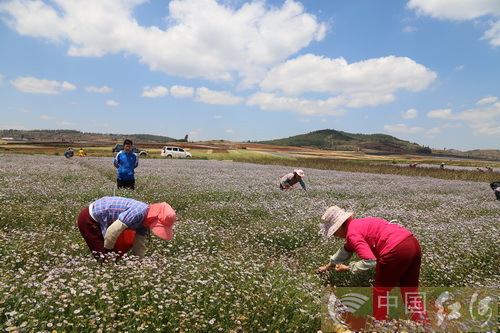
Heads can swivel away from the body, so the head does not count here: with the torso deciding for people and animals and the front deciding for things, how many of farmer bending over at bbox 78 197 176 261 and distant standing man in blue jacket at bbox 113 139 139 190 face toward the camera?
1

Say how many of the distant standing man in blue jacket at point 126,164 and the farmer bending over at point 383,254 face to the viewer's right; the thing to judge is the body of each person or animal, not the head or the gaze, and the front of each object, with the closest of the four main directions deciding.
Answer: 0

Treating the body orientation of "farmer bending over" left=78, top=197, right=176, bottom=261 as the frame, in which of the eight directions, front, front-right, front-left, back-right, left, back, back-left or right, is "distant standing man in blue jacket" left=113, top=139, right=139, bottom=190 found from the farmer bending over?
left

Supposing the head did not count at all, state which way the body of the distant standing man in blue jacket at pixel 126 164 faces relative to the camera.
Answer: toward the camera

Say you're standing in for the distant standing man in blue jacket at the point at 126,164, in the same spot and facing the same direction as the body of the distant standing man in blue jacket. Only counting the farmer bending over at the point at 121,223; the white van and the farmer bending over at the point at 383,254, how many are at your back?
1

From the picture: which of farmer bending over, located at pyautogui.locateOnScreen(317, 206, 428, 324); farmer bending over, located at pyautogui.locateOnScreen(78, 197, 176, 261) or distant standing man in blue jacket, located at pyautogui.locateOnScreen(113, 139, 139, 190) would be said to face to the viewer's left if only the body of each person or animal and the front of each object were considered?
farmer bending over, located at pyautogui.locateOnScreen(317, 206, 428, 324)

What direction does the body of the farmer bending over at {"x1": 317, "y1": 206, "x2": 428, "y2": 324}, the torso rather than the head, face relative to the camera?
to the viewer's left

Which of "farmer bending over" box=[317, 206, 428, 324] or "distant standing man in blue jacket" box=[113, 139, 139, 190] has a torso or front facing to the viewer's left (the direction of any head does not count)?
the farmer bending over

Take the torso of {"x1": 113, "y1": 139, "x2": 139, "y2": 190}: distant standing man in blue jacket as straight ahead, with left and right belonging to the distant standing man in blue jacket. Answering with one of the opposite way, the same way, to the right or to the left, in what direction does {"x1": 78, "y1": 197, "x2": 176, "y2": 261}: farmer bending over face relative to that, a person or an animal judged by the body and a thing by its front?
to the left

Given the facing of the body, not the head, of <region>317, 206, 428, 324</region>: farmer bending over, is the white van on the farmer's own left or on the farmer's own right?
on the farmer's own right

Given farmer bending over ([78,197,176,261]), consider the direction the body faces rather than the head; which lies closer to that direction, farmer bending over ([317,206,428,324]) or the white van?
the farmer bending over

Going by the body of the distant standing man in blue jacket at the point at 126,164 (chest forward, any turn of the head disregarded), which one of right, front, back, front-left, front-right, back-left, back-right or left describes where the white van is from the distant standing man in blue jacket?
back

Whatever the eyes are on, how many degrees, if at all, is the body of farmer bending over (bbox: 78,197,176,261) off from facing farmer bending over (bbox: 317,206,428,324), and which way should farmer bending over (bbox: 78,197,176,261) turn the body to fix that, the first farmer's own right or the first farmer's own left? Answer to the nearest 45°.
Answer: approximately 45° to the first farmer's own right

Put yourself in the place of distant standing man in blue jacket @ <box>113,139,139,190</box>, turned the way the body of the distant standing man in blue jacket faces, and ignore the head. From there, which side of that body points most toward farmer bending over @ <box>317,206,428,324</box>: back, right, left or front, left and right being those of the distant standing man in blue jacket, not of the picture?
front

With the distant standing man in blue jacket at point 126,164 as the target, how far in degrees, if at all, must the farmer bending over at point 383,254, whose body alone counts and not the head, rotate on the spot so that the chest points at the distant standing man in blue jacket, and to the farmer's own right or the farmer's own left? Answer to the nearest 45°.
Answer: approximately 45° to the farmer's own right

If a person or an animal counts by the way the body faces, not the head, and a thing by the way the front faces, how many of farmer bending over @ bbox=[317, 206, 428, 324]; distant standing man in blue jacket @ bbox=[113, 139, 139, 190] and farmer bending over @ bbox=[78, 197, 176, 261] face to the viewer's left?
1

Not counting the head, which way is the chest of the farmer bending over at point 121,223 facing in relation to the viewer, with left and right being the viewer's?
facing to the right of the viewer
